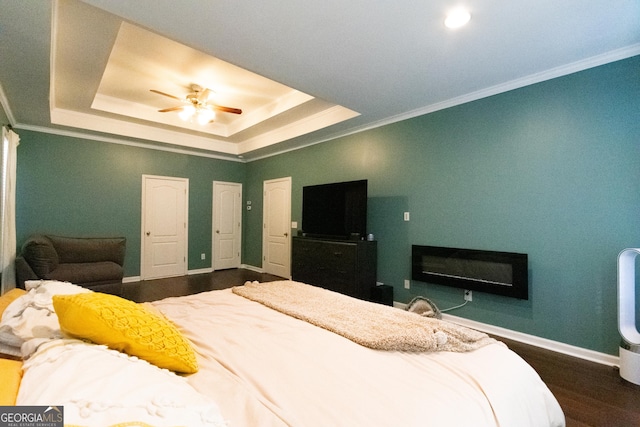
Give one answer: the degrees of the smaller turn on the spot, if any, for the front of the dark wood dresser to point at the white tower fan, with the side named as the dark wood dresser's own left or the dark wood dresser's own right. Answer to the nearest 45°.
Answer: approximately 90° to the dark wood dresser's own left

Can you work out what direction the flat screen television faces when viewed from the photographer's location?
facing the viewer and to the left of the viewer

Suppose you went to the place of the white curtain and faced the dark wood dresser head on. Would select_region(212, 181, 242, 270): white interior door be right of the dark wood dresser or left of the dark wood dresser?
left

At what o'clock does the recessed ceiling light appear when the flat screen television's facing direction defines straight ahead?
The recessed ceiling light is roughly at 10 o'clock from the flat screen television.

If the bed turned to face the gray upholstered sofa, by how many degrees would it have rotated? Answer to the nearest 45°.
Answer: approximately 90° to its left

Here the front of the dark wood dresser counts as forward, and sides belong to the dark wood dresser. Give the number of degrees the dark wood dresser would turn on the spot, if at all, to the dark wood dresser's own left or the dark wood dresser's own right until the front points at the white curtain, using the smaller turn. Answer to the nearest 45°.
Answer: approximately 45° to the dark wood dresser's own right

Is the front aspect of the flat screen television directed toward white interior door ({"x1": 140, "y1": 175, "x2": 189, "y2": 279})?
no

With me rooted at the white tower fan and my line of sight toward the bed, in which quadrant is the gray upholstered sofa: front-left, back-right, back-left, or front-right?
front-right

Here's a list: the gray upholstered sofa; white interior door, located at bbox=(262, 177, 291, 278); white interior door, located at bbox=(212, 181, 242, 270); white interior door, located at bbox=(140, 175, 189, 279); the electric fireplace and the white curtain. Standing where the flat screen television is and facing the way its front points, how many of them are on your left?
1

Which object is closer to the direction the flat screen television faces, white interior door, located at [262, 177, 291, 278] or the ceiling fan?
the ceiling fan

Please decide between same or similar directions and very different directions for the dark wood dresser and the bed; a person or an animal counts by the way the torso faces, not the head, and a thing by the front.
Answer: very different directions

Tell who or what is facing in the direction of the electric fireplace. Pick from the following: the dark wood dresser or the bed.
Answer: the bed

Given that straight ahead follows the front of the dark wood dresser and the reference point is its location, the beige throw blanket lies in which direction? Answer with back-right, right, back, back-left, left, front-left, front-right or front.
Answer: front-left

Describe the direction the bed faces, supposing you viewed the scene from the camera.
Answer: facing away from the viewer and to the right of the viewer

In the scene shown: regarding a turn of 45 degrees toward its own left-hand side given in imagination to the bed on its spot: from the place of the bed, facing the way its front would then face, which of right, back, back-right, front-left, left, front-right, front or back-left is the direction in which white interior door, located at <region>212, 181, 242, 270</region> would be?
front

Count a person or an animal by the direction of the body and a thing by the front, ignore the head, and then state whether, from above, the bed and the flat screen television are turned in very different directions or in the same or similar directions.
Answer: very different directions

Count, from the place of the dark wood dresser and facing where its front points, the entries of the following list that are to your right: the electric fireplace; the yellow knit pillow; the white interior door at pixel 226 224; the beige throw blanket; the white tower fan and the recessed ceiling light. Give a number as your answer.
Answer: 1

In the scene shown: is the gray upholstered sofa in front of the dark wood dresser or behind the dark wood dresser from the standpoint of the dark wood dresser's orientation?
in front
